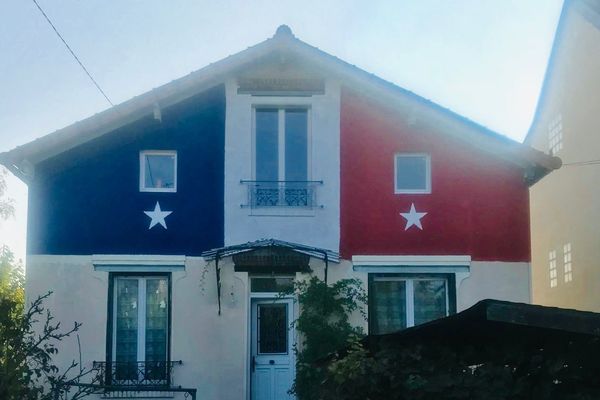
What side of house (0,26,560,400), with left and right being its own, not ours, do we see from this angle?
front

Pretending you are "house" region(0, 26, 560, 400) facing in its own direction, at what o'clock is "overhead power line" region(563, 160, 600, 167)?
The overhead power line is roughly at 8 o'clock from the house.

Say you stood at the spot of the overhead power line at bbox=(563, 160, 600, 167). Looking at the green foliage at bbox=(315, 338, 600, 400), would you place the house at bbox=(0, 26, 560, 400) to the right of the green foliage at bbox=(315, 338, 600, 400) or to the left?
right

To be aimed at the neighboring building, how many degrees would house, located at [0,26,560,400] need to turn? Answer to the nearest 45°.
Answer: approximately 135° to its left

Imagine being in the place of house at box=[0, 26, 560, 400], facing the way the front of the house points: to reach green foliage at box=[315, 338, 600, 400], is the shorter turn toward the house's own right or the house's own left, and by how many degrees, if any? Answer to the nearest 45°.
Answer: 0° — it already faces it

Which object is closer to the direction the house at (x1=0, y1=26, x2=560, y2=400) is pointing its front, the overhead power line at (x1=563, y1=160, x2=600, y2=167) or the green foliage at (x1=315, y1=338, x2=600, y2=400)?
the green foliage
